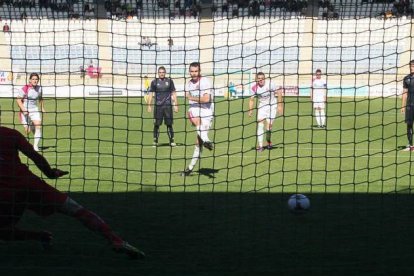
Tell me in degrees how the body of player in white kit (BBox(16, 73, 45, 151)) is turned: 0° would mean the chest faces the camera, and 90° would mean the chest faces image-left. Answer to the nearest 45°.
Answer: approximately 315°

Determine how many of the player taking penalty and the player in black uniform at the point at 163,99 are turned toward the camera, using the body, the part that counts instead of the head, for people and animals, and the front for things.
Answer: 2

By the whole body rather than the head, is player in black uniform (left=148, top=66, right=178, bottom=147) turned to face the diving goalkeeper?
yes

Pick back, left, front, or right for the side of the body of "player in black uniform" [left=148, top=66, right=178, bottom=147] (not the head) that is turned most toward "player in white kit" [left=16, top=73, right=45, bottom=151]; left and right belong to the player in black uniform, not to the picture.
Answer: right

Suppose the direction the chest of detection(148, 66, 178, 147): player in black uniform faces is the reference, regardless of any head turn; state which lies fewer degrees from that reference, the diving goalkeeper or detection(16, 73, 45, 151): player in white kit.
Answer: the diving goalkeeper

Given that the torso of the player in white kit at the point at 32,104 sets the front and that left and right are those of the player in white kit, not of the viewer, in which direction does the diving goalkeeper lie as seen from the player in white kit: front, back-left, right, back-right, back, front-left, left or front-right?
front-right

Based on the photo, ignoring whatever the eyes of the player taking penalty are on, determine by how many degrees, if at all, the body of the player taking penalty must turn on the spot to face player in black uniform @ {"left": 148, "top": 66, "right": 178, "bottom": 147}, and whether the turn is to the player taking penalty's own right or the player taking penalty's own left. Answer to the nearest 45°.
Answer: approximately 180°

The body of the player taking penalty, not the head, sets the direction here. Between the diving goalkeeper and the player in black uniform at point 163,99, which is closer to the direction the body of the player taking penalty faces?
the diving goalkeeper
